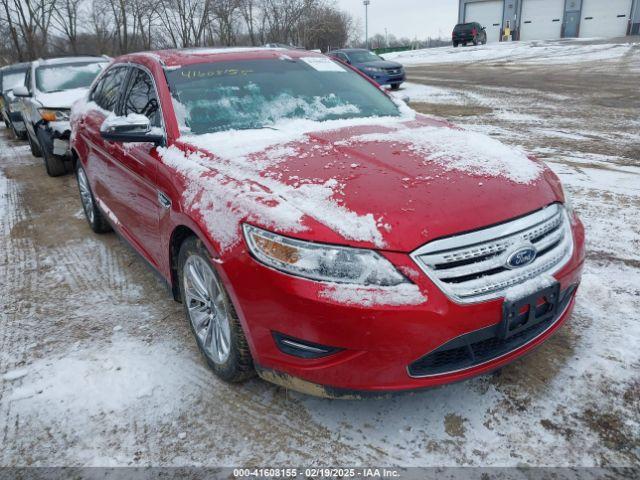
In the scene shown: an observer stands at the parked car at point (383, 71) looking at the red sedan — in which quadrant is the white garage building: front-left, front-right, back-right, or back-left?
back-left

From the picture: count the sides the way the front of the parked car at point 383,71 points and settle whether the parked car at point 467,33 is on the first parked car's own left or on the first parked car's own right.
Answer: on the first parked car's own left

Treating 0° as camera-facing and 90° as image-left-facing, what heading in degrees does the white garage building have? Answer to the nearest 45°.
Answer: approximately 0°

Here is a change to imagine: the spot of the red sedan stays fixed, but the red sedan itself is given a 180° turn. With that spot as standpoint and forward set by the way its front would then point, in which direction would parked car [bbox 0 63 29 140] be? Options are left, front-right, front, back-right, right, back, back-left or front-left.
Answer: front

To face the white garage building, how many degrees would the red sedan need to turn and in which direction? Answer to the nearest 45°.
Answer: approximately 90° to its left

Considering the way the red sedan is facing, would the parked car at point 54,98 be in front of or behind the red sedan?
behind

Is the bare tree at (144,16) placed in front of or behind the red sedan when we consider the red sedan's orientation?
behind

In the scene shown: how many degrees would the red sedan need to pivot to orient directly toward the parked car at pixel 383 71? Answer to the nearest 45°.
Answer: approximately 135° to its left

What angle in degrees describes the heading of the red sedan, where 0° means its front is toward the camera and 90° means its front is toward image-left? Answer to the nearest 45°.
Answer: approximately 315°
